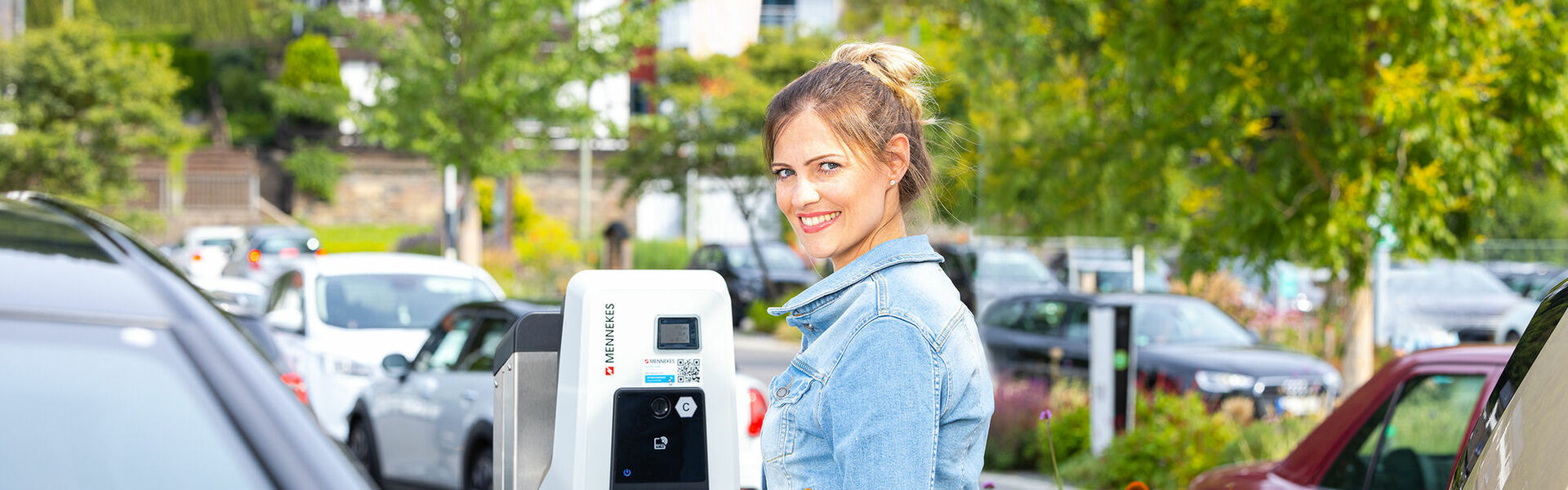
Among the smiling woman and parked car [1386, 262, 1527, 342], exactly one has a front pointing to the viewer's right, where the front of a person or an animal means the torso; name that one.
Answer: the parked car

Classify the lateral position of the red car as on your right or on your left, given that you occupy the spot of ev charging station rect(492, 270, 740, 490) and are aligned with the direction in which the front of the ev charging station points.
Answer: on your left

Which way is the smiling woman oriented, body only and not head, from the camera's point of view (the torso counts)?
to the viewer's left

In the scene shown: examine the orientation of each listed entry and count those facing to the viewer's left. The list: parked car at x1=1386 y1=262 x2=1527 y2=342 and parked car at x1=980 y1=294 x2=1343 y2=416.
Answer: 0

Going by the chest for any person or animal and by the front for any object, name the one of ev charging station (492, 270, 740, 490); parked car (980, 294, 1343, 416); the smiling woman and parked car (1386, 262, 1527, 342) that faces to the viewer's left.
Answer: the smiling woman

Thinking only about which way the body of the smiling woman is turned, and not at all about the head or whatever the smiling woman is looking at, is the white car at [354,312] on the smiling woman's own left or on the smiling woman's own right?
on the smiling woman's own right

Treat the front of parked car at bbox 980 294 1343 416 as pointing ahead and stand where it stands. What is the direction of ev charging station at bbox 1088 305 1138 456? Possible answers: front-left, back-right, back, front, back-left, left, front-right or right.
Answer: front-right

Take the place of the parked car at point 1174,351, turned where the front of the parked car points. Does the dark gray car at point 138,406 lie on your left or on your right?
on your right

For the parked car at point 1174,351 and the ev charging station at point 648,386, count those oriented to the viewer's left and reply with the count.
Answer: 0

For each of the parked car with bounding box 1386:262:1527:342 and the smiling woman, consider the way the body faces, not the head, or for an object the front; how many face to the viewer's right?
1
